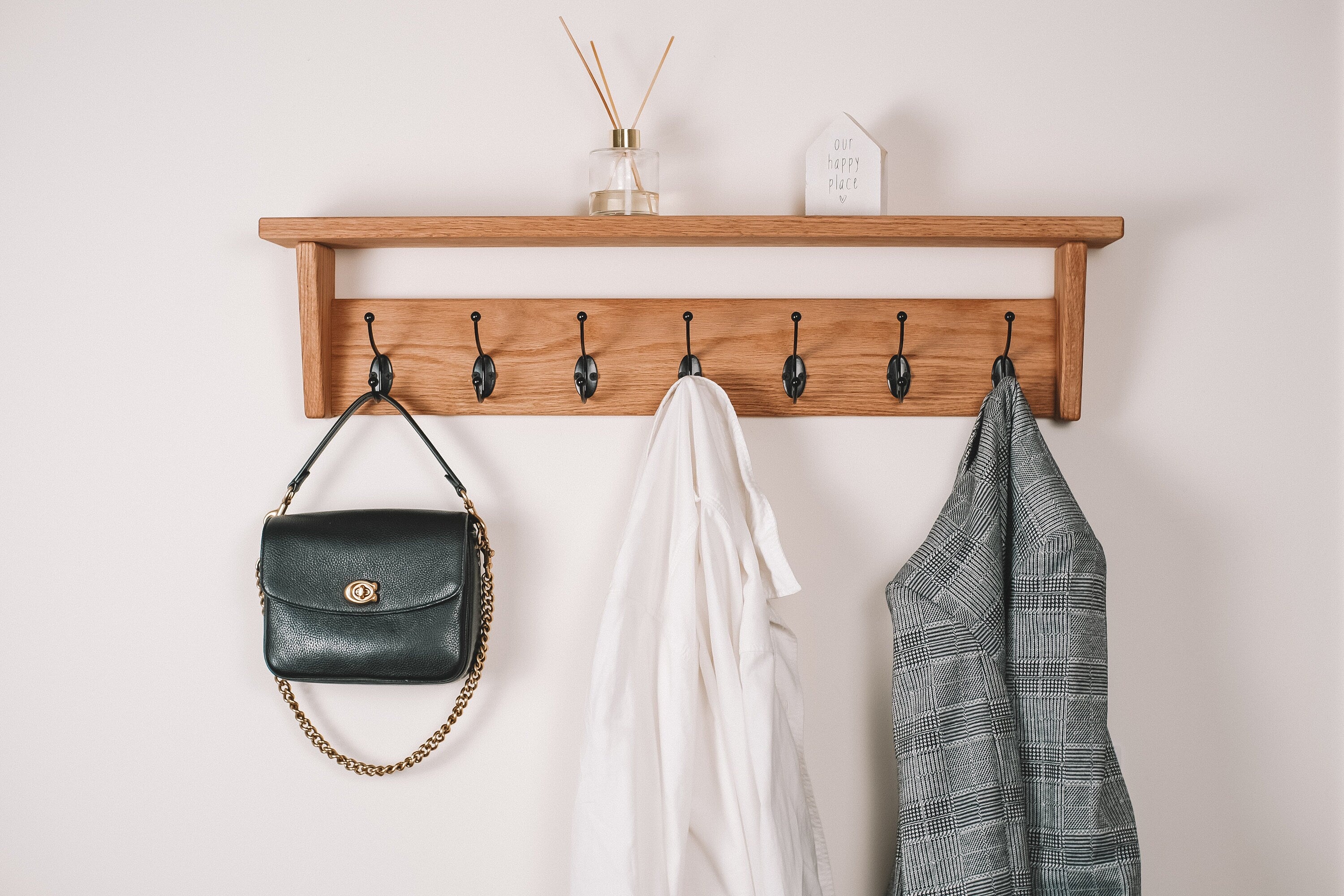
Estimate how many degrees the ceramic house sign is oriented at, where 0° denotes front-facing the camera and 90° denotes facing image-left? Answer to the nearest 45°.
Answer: approximately 0°

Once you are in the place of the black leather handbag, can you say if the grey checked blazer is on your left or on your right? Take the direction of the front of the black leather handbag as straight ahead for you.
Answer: on your left
